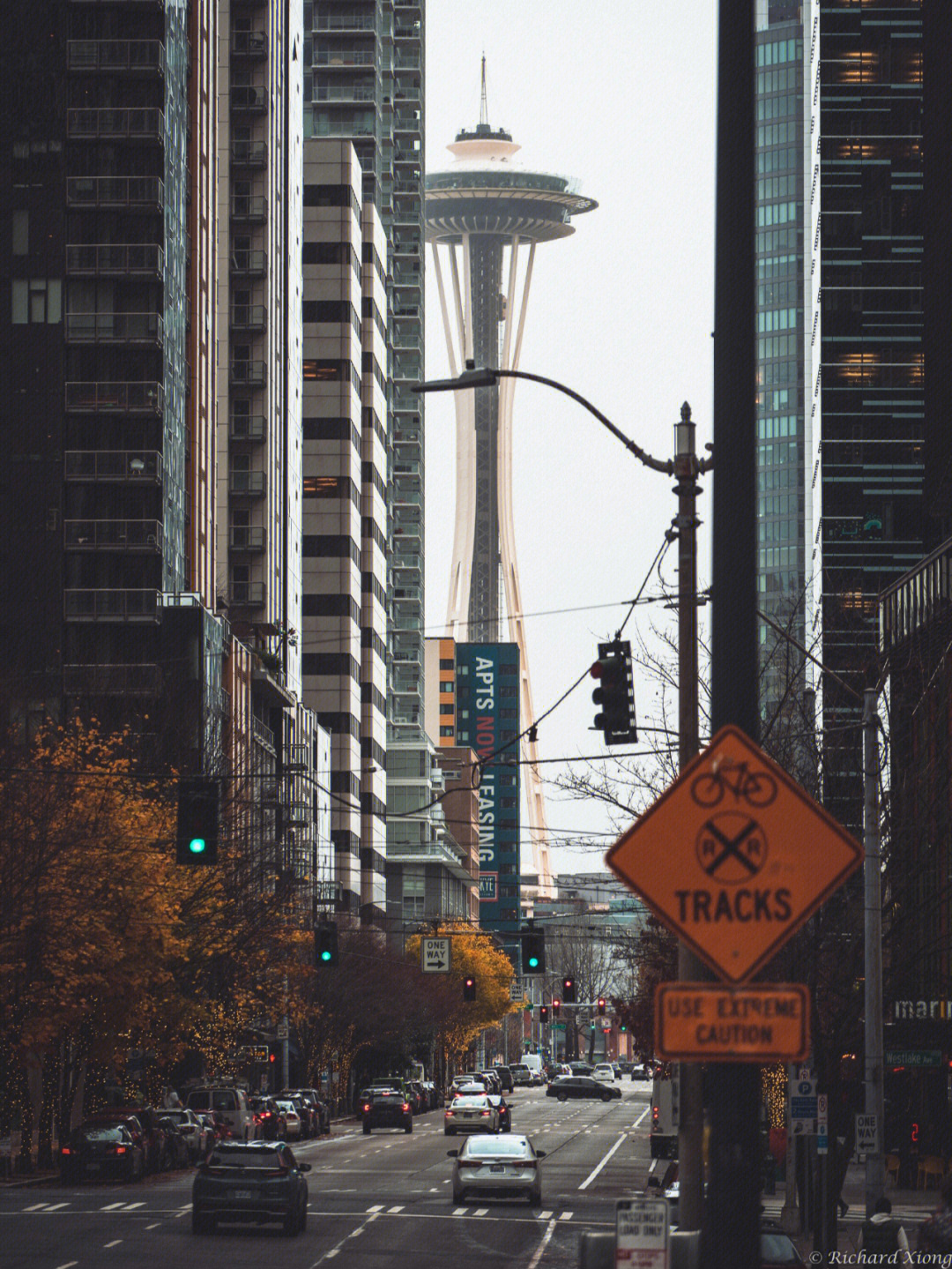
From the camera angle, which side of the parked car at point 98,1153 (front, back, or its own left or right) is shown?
back

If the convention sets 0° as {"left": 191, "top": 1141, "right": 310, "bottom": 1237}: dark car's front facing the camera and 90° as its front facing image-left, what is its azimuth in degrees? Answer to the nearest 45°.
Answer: approximately 180°

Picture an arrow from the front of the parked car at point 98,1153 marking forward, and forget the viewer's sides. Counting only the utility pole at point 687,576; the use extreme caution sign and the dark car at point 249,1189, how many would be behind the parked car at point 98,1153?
3

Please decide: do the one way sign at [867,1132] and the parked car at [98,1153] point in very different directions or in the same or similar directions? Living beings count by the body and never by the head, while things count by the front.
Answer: very different directions

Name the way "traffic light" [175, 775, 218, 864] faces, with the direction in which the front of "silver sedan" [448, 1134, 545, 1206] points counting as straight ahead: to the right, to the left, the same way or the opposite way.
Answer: the opposite way

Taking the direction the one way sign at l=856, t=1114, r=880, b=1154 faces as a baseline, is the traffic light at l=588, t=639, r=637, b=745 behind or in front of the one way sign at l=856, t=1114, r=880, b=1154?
in front

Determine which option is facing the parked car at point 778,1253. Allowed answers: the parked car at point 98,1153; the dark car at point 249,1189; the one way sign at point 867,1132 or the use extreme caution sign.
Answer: the one way sign

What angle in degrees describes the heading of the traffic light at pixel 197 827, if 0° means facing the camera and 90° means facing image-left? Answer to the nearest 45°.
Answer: approximately 0°

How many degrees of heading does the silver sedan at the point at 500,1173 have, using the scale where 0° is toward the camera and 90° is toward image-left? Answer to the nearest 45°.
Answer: approximately 180°

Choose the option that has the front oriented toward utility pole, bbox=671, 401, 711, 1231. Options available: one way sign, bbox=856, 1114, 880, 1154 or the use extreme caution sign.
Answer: the one way sign

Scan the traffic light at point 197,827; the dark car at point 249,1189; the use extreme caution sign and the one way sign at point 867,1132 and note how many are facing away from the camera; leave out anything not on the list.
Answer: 1

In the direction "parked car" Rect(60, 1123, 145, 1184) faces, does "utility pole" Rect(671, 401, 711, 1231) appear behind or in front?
behind

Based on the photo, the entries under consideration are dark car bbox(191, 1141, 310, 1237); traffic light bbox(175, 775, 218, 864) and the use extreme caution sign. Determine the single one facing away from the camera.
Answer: the dark car

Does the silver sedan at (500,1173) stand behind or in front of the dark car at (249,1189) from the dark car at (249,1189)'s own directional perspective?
in front
